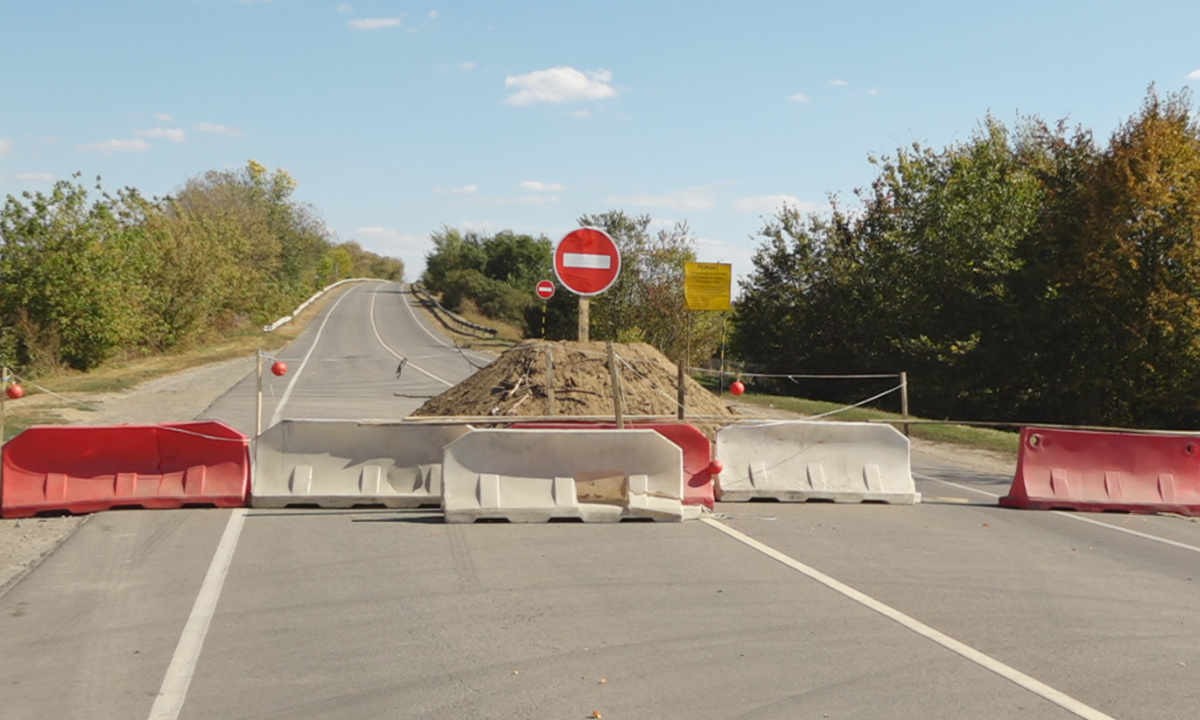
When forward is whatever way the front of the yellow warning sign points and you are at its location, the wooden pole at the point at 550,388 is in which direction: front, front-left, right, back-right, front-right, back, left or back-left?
front-right

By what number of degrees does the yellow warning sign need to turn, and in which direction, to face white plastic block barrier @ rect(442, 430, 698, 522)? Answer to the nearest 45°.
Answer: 0° — it already faces it

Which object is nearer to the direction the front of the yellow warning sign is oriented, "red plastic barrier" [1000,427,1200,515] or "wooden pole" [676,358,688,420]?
the wooden pole

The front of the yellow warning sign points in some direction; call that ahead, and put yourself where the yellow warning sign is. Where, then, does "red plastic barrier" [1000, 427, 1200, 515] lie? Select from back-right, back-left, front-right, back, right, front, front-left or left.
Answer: front-left

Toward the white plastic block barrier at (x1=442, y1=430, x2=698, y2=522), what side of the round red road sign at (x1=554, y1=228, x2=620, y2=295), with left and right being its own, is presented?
front

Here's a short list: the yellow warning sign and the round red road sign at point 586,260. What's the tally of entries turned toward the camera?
2

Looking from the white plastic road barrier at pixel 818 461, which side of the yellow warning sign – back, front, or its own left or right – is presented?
front

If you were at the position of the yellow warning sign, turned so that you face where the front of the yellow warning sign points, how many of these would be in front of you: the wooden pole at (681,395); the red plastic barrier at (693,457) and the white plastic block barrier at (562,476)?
3

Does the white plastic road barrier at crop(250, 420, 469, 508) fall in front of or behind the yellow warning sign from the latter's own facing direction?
in front

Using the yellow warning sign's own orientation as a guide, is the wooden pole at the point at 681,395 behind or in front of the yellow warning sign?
in front

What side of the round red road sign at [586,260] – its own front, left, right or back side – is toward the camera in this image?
front

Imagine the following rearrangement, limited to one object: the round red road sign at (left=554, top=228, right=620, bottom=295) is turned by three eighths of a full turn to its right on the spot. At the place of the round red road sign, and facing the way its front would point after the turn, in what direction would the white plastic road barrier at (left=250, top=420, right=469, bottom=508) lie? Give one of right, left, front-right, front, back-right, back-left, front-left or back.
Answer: left

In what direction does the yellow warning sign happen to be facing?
toward the camera

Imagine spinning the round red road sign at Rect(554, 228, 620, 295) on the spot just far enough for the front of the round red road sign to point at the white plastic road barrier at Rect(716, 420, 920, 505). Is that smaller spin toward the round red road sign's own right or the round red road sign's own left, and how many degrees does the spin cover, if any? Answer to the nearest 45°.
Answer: approximately 45° to the round red road sign's own left
